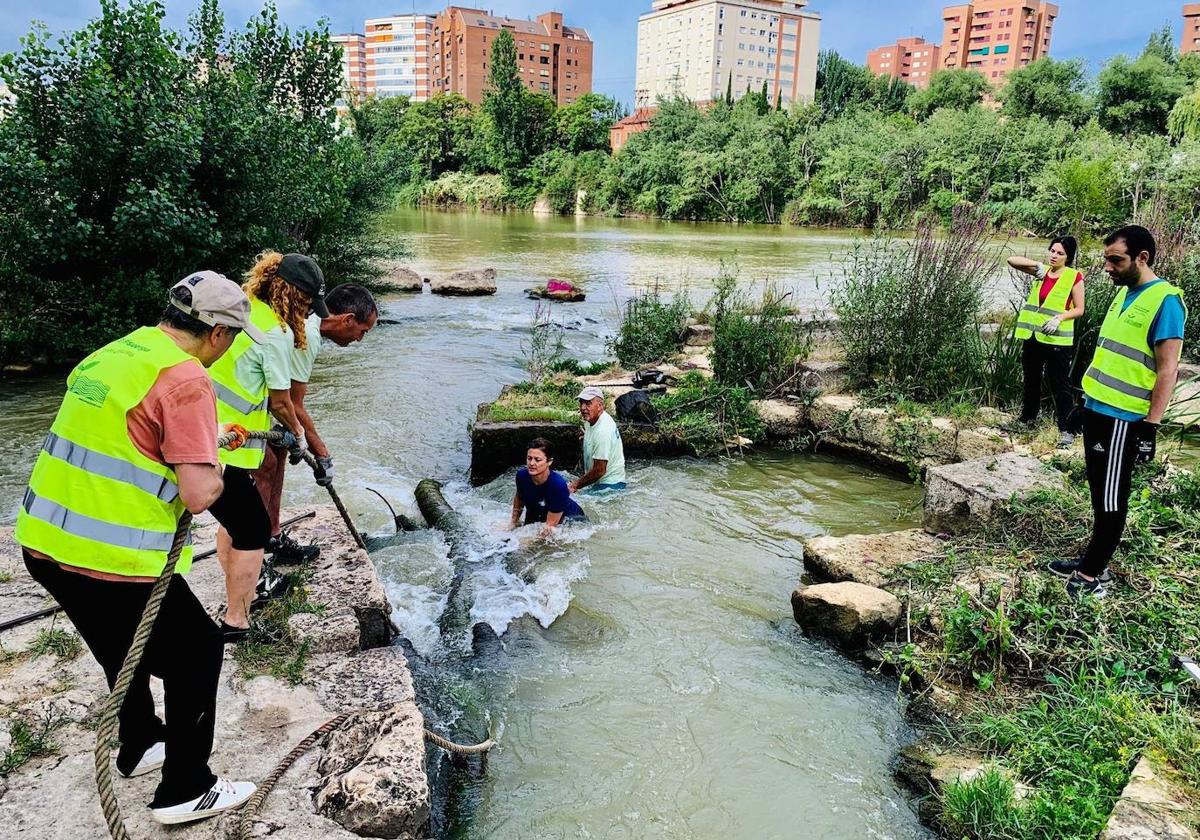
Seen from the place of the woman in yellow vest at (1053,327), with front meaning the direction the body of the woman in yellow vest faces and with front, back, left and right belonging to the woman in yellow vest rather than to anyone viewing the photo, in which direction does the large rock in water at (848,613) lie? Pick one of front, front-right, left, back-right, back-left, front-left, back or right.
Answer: front-left

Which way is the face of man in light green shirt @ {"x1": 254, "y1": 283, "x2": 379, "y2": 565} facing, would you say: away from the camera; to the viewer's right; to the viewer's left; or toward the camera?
to the viewer's right

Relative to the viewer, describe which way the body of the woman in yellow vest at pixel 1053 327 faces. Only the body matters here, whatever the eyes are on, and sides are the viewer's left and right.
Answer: facing the viewer and to the left of the viewer

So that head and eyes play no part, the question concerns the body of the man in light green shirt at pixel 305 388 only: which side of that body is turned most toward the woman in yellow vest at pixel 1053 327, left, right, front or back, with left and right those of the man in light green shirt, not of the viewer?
front

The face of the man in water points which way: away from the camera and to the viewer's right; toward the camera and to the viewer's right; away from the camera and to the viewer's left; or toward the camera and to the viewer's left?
toward the camera and to the viewer's left

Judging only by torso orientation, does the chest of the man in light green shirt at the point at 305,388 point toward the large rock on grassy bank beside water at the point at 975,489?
yes

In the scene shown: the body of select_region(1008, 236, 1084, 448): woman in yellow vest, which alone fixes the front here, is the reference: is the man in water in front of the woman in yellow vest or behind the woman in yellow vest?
in front

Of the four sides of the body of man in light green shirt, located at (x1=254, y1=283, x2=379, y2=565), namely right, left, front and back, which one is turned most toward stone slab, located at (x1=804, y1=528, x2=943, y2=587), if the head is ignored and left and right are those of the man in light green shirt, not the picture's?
front

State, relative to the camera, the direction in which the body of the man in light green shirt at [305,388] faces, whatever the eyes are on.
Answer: to the viewer's right

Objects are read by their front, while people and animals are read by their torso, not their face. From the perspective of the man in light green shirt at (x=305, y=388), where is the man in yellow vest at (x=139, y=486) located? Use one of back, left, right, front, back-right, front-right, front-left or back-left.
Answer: right

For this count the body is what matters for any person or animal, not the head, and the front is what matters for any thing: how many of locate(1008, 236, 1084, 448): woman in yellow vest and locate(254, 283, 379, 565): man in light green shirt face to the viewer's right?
1
